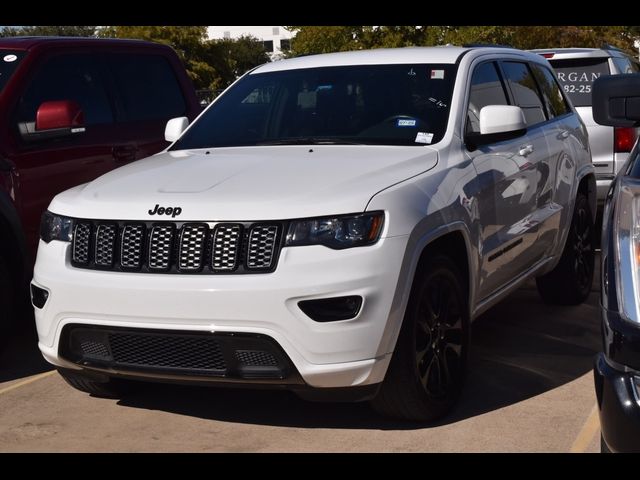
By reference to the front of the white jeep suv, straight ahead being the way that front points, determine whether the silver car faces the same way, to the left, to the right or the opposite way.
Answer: the opposite way

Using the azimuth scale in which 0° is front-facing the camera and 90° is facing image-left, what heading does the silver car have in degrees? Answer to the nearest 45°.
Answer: approximately 225°

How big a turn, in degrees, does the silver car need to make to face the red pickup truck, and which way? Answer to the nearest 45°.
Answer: approximately 180°

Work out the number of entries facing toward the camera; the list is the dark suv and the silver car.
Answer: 1

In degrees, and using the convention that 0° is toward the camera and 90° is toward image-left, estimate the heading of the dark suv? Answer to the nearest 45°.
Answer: approximately 0°

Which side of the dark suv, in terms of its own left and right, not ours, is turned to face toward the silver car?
back

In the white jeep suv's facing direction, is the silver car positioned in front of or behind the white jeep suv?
behind

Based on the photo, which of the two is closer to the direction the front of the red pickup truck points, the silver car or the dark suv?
the dark suv

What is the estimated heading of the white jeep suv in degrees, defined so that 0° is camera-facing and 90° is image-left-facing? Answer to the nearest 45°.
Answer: approximately 45°

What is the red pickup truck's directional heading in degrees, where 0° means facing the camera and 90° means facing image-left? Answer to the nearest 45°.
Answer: approximately 45°

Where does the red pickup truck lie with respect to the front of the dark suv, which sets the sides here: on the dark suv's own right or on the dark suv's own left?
on the dark suv's own right
